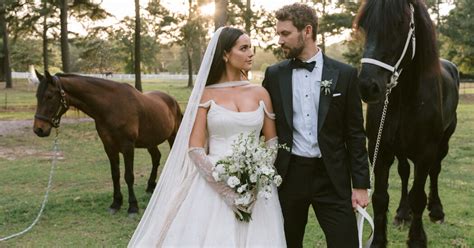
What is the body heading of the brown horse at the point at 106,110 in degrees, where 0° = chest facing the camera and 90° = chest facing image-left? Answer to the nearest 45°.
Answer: approximately 45°

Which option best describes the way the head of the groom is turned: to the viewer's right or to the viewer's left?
to the viewer's left

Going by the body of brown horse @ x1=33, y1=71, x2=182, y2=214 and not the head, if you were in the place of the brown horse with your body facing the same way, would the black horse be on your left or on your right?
on your left

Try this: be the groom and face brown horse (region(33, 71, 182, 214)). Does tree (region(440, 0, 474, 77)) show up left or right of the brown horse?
right

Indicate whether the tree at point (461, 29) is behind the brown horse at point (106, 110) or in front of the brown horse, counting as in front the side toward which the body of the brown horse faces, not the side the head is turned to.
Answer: behind

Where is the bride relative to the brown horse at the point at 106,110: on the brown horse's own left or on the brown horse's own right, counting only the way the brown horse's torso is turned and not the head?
on the brown horse's own left
